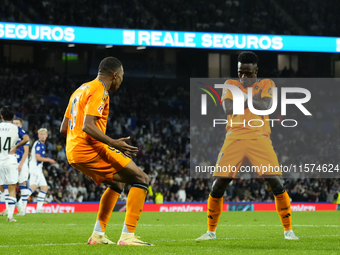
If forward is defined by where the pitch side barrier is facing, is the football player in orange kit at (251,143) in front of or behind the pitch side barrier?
in front

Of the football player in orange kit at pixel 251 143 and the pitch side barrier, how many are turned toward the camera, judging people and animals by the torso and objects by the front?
2

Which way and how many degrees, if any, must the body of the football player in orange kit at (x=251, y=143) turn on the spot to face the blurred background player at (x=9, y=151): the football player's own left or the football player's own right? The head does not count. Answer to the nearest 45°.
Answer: approximately 135° to the football player's own right

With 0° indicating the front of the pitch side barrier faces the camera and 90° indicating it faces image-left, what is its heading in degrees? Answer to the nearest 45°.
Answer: approximately 0°

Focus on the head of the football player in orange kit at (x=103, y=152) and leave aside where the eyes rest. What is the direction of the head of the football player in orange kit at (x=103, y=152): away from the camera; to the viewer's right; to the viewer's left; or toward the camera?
to the viewer's right

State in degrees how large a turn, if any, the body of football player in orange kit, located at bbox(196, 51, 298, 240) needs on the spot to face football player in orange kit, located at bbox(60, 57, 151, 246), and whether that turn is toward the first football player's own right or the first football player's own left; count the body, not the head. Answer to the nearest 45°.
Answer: approximately 45° to the first football player's own right

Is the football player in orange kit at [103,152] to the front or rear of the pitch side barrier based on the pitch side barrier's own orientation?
to the front

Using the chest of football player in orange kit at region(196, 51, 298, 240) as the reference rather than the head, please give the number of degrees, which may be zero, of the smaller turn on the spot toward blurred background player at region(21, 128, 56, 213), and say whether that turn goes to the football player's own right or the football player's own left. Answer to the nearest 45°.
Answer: approximately 135° to the football player's own right
